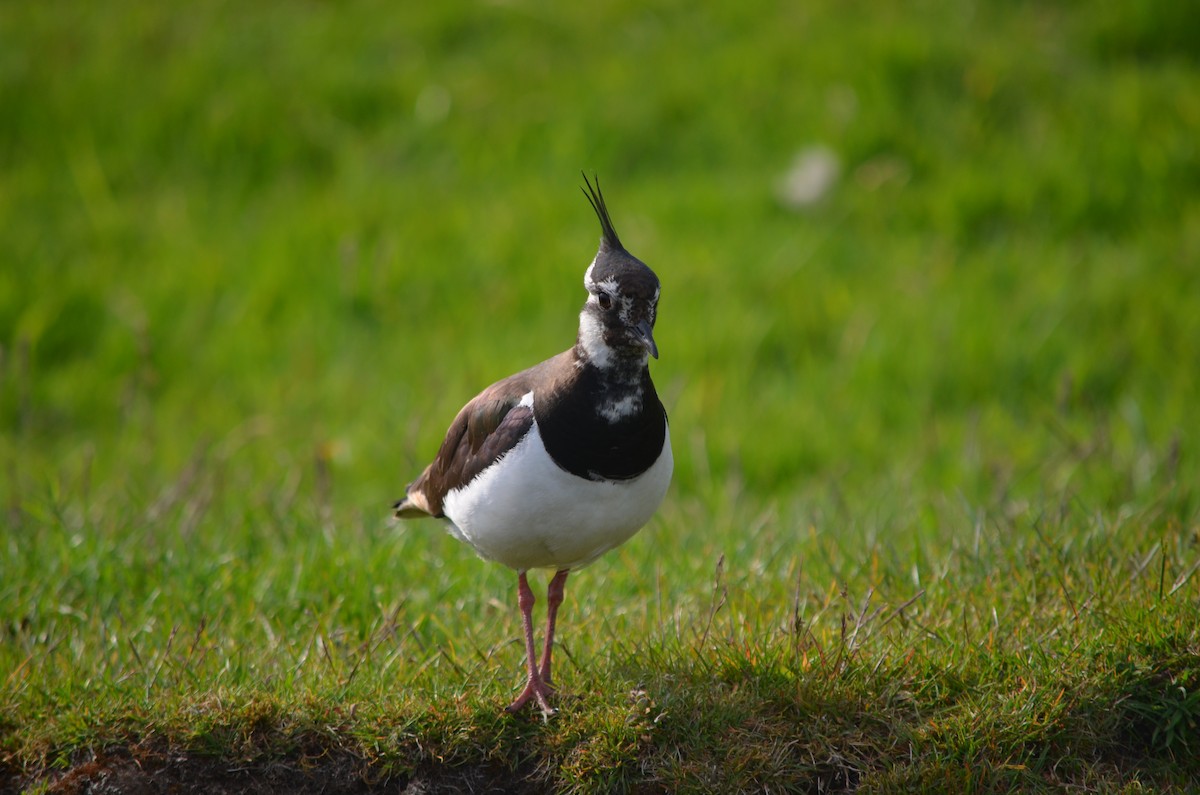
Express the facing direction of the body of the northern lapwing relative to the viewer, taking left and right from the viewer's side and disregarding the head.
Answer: facing the viewer and to the right of the viewer
